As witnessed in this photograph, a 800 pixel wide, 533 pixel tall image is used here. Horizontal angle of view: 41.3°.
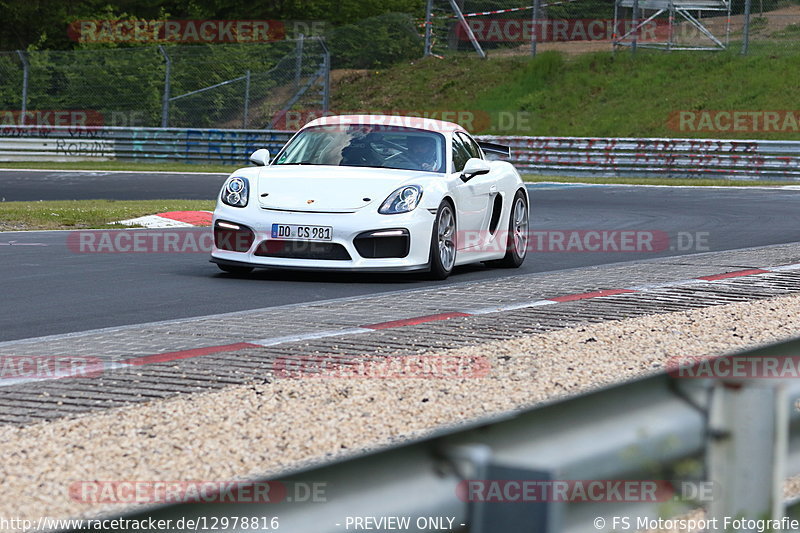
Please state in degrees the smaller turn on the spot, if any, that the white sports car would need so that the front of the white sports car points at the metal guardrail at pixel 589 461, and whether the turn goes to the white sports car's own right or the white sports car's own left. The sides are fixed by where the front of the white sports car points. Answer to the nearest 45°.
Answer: approximately 45° to the white sports car's own left

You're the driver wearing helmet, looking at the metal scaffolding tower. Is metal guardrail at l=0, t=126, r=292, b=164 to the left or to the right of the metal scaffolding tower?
left

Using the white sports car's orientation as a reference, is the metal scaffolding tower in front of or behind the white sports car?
behind

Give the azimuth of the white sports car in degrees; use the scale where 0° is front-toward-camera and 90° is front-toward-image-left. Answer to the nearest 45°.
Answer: approximately 45°

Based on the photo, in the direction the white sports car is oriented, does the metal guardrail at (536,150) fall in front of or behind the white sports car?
behind

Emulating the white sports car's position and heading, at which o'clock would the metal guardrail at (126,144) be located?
The metal guardrail is roughly at 4 o'clock from the white sports car.
